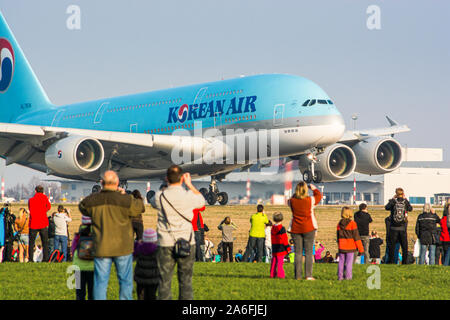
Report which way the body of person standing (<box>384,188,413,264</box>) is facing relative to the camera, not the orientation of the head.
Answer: away from the camera

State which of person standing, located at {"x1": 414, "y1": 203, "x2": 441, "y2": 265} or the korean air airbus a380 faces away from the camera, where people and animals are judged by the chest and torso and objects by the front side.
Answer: the person standing

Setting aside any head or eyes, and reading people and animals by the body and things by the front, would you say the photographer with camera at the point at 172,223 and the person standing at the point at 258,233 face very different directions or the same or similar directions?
same or similar directions

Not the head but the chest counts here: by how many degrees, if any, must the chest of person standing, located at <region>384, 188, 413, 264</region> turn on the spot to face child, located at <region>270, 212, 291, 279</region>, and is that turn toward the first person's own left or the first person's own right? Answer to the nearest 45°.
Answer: approximately 135° to the first person's own left

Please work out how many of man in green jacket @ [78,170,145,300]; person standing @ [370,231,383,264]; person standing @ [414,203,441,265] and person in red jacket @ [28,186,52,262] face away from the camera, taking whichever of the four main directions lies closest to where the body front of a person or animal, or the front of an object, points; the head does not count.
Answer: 4

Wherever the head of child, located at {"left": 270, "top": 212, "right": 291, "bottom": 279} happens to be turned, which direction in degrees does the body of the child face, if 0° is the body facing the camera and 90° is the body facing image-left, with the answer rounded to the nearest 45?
approximately 225°

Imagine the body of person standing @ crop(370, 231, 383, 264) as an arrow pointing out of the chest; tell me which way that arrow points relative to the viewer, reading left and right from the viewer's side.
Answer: facing away from the viewer

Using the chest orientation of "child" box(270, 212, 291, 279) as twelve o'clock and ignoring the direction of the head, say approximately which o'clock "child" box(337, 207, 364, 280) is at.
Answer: "child" box(337, 207, 364, 280) is roughly at 2 o'clock from "child" box(270, 212, 291, 279).

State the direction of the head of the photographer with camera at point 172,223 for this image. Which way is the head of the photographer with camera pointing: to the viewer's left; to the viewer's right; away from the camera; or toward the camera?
away from the camera

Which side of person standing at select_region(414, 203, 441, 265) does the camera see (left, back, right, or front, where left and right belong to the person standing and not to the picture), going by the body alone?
back

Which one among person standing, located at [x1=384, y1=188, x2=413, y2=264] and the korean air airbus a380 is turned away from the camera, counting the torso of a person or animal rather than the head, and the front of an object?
the person standing

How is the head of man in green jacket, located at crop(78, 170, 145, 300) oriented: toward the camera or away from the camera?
away from the camera

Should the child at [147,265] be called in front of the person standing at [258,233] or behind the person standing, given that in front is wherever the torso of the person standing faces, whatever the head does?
behind

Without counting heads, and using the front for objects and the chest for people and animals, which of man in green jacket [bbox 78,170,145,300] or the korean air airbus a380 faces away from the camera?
the man in green jacket
